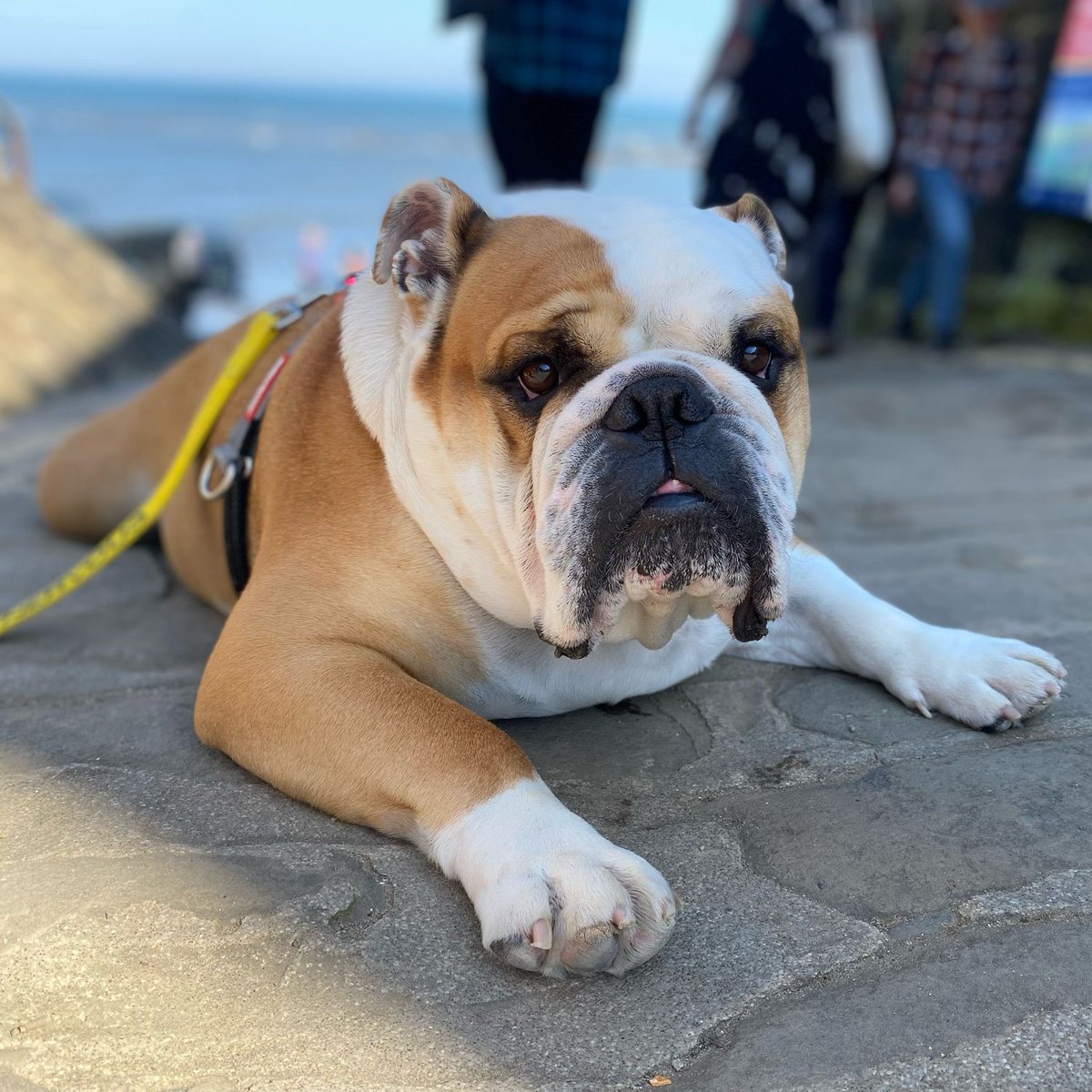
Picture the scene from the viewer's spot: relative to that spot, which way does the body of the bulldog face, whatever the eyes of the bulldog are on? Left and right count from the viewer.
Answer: facing the viewer and to the right of the viewer
